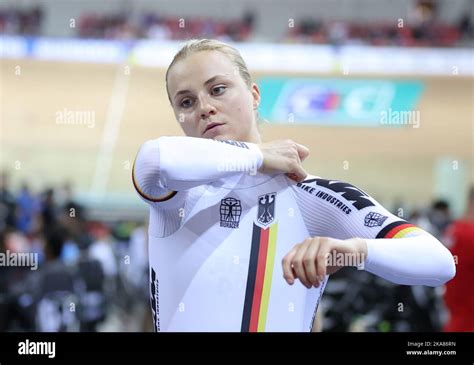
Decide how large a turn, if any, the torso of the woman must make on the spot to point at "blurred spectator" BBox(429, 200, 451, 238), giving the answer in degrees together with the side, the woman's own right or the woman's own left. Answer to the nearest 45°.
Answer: approximately 180°

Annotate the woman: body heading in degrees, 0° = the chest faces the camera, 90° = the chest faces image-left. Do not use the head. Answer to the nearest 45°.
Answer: approximately 0°

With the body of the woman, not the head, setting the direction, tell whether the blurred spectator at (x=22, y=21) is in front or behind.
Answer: behind

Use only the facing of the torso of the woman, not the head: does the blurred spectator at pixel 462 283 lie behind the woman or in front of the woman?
behind

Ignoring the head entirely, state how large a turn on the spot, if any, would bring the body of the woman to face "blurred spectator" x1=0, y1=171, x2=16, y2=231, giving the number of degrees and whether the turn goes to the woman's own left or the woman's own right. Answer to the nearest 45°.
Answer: approximately 135° to the woman's own right

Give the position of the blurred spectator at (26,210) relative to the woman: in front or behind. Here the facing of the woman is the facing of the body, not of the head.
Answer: behind
